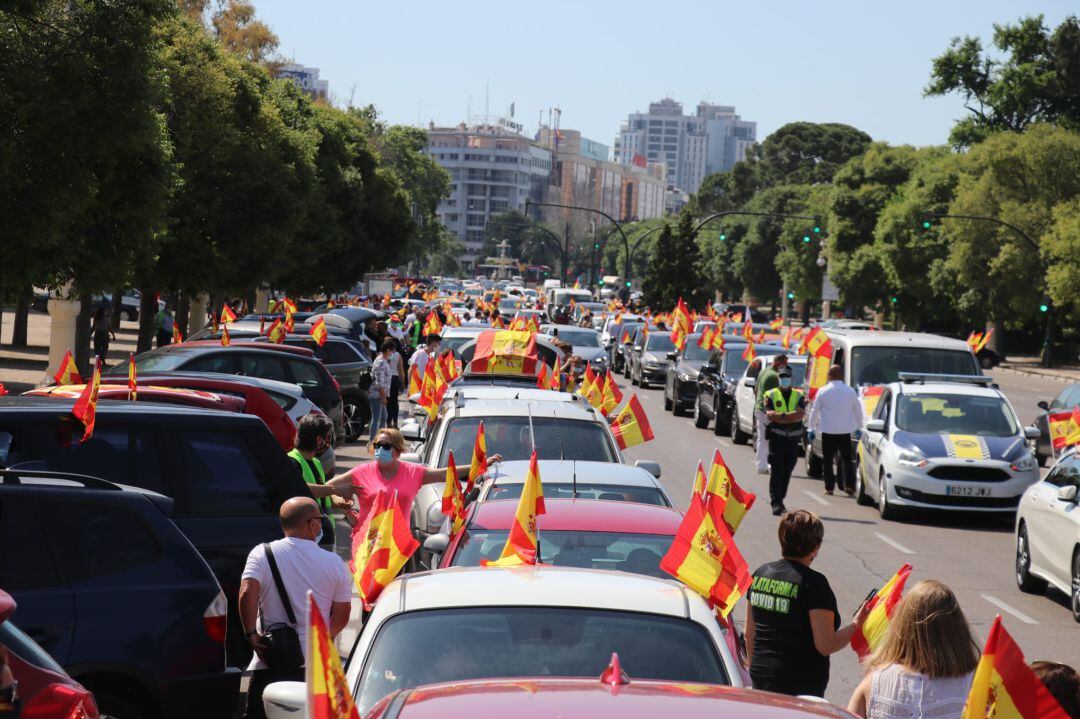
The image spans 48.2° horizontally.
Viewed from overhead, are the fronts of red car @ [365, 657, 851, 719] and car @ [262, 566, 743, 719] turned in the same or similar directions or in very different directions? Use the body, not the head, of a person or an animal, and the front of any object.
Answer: same or similar directions

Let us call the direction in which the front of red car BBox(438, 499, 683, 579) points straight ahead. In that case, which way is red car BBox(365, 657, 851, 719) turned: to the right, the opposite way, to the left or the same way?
the same way

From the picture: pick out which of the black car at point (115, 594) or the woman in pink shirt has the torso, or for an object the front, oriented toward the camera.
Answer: the woman in pink shirt

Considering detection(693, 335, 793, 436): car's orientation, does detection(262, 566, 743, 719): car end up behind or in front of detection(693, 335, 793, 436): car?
in front

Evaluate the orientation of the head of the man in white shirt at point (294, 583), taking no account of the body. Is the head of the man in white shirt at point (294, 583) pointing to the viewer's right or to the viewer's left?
to the viewer's right

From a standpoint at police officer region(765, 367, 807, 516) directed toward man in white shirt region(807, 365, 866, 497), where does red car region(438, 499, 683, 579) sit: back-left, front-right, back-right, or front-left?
back-right

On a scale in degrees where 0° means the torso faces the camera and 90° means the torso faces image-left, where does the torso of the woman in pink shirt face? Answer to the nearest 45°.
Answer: approximately 0°

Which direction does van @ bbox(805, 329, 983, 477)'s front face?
toward the camera

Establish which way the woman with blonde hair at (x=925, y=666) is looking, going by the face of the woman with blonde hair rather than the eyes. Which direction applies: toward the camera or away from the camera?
away from the camera

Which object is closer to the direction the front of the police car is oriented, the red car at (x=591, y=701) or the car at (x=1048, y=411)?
the red car

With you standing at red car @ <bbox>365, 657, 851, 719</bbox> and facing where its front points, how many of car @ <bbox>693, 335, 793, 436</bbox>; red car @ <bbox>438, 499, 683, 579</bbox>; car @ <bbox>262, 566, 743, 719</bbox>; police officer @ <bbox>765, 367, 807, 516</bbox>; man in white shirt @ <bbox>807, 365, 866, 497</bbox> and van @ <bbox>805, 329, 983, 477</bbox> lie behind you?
6

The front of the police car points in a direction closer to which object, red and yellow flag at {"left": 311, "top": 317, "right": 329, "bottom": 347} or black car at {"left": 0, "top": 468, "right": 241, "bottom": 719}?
the black car
